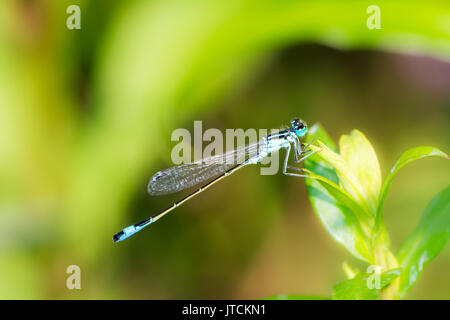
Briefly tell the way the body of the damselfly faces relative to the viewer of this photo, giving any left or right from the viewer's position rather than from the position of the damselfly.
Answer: facing to the right of the viewer
